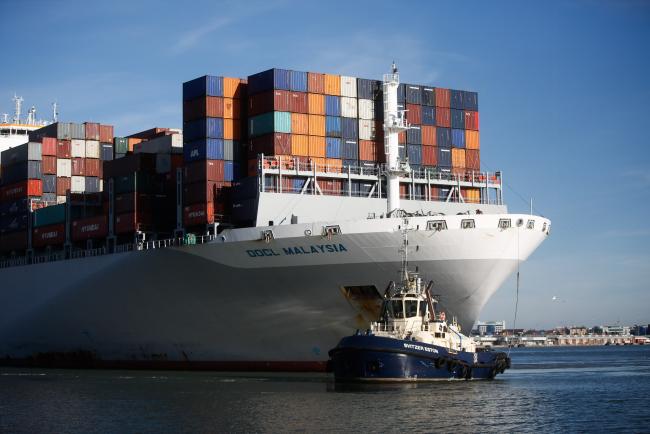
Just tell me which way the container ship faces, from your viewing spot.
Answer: facing the viewer and to the right of the viewer

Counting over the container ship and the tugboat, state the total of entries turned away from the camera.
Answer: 0
